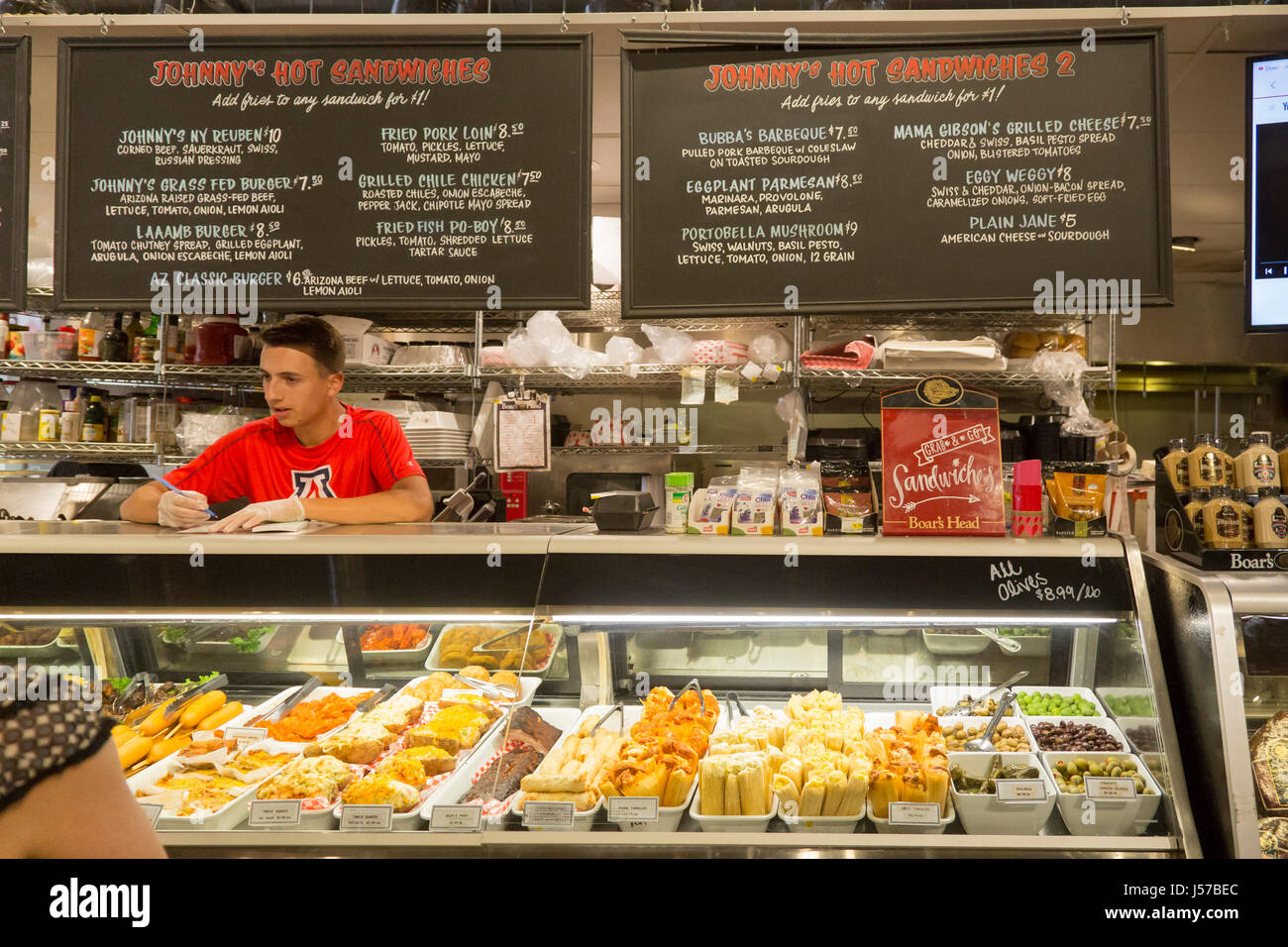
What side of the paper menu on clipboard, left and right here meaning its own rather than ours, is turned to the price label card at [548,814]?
front

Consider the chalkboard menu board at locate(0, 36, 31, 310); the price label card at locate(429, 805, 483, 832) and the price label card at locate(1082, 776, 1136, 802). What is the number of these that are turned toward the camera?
3

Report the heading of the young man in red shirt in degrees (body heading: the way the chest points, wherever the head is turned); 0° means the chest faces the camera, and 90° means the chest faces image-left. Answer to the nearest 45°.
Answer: approximately 45°

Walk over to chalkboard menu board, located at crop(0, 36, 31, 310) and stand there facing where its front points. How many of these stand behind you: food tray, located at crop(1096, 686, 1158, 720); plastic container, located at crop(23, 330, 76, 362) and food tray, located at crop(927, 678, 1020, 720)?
1

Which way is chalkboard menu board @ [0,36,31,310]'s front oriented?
toward the camera

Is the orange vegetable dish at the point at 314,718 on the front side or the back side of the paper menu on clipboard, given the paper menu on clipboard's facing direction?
on the front side

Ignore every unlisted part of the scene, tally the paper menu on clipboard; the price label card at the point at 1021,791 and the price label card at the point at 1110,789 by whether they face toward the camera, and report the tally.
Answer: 3

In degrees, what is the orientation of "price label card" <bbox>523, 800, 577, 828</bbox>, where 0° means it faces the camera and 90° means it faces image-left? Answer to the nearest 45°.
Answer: approximately 0°

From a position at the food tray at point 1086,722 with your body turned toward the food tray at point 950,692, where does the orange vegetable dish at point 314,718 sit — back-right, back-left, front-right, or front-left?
front-left

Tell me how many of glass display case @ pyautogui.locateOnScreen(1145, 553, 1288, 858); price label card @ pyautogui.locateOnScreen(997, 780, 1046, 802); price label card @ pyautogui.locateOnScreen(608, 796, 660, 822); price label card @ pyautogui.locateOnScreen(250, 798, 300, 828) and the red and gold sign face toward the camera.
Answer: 5

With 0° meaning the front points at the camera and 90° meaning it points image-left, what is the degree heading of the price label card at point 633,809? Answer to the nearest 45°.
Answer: approximately 0°

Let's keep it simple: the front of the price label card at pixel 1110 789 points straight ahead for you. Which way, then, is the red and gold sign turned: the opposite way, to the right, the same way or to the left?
the same way

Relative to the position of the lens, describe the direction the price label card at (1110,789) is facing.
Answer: facing the viewer

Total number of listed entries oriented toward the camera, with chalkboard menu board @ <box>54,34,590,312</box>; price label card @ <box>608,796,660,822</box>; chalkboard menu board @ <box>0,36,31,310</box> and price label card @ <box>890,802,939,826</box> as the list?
4

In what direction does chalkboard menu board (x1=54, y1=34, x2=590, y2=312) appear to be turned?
toward the camera
